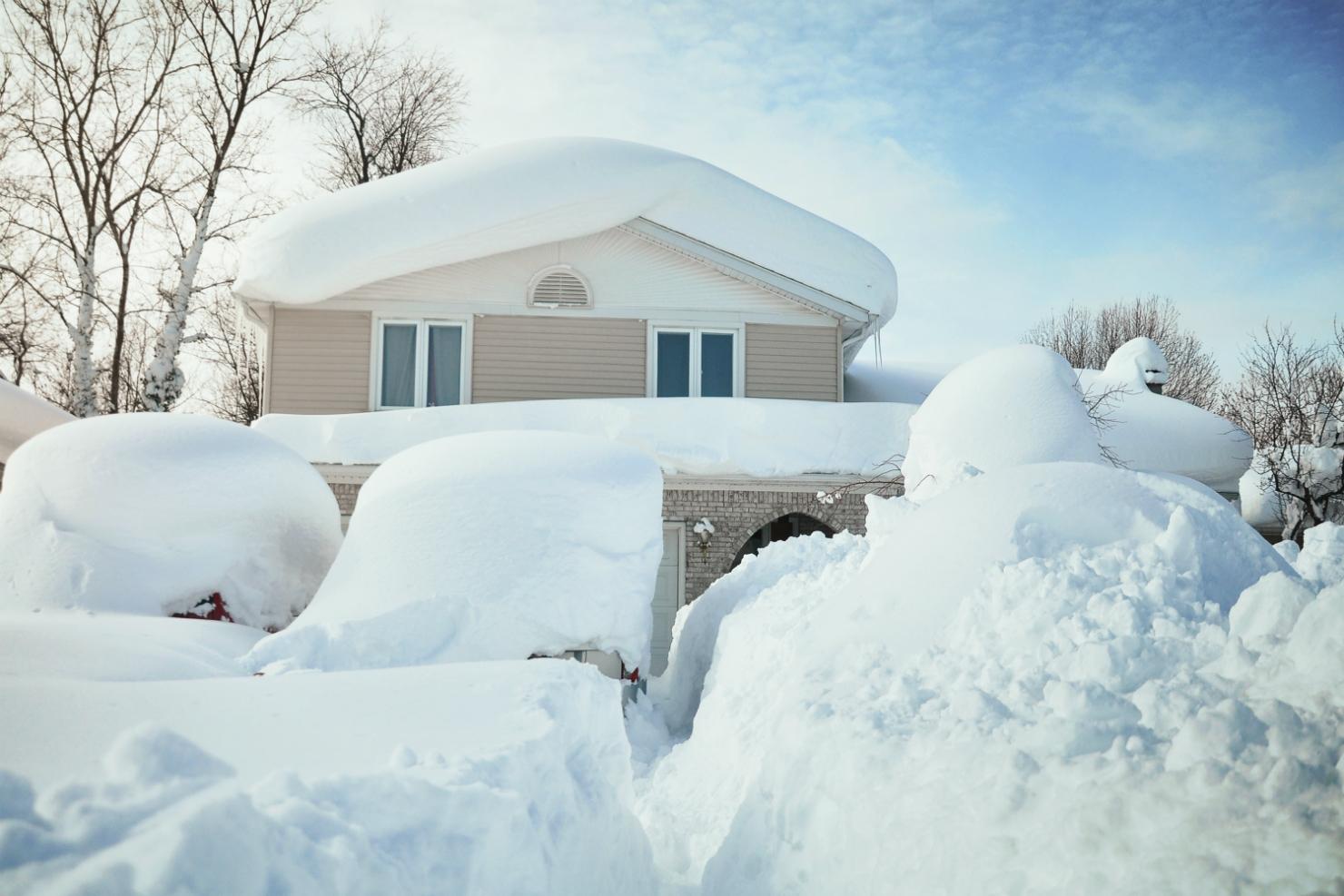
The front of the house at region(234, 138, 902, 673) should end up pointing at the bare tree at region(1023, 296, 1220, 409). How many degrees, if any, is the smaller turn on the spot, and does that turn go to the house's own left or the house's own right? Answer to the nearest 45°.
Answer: approximately 135° to the house's own left

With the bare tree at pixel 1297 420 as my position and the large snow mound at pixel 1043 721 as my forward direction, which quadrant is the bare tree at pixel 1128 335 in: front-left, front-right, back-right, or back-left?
back-right

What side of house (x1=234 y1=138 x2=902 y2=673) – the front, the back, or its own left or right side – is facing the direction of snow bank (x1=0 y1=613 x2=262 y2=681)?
front

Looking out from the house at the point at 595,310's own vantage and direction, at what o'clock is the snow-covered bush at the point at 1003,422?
The snow-covered bush is roughly at 11 o'clock from the house.

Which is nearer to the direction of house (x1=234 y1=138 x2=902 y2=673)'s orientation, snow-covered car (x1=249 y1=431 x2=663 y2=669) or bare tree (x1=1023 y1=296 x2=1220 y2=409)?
the snow-covered car

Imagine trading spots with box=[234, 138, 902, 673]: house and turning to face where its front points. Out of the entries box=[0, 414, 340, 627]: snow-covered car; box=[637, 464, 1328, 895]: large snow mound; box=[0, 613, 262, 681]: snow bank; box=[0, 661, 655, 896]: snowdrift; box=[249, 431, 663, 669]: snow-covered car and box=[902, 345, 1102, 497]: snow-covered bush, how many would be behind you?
0

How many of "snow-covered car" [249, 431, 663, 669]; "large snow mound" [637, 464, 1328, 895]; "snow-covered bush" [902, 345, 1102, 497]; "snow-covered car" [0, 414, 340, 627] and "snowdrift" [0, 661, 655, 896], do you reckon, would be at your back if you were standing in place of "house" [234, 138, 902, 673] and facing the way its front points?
0

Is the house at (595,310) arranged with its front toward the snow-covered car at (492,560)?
yes

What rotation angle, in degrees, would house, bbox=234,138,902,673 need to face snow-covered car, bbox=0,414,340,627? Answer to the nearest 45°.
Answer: approximately 45° to its right

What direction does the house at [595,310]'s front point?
toward the camera

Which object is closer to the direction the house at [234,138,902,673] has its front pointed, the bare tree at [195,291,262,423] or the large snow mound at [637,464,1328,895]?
the large snow mound

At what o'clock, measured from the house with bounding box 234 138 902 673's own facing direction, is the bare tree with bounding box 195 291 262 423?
The bare tree is roughly at 5 o'clock from the house.

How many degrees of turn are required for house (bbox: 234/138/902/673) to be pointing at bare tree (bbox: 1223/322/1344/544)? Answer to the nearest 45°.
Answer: approximately 90° to its left

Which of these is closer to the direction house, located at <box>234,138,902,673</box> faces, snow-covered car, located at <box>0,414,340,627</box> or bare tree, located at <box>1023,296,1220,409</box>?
the snow-covered car

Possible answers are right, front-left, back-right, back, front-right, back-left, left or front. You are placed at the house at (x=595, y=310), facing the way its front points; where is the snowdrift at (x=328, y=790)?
front
